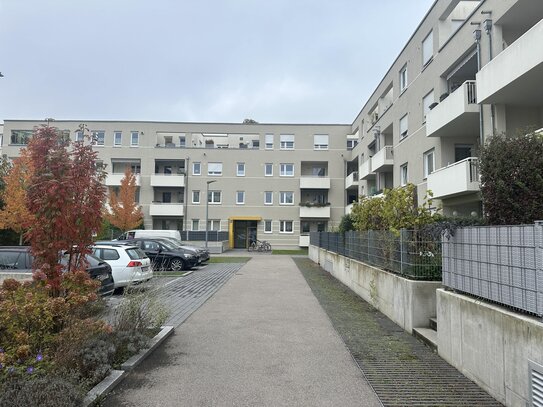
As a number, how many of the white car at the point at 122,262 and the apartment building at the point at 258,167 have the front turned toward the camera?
1

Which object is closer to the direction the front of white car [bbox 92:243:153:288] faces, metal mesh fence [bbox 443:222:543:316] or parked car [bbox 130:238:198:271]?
the parked car

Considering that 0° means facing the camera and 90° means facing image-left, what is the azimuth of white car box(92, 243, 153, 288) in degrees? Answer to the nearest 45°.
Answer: approximately 135°

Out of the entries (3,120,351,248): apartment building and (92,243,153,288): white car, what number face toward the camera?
1

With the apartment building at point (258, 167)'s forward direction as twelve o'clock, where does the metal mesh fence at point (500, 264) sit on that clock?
The metal mesh fence is roughly at 12 o'clock from the apartment building.

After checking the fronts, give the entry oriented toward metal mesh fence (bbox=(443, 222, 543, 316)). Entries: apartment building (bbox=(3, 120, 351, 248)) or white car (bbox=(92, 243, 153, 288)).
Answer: the apartment building
